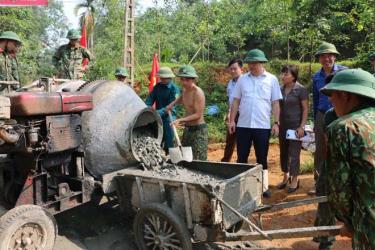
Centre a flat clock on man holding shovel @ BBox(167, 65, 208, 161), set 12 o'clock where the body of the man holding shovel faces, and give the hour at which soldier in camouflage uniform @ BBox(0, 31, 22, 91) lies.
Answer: The soldier in camouflage uniform is roughly at 2 o'clock from the man holding shovel.

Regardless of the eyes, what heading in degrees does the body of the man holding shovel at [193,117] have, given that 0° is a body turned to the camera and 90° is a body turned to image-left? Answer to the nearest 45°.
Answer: approximately 45°

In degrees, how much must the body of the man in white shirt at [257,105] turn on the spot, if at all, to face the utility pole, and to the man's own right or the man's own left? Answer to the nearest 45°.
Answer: approximately 135° to the man's own right

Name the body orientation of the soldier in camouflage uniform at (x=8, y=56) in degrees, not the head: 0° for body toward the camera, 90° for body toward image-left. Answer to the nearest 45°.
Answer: approximately 315°

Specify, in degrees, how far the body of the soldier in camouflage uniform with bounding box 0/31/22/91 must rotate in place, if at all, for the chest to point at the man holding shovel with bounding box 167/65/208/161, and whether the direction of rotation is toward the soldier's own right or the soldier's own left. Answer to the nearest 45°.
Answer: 0° — they already face them

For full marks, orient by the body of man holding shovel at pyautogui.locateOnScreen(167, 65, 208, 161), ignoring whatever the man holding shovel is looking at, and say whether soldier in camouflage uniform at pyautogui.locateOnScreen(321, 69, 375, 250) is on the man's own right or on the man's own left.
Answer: on the man's own left

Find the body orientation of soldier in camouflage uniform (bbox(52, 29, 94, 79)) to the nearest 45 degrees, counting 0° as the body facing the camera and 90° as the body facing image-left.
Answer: approximately 0°

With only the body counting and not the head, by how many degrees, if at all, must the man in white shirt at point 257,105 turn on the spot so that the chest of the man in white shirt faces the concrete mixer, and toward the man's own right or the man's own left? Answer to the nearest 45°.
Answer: approximately 45° to the man's own right

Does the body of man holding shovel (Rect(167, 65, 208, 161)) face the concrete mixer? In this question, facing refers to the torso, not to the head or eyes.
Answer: yes

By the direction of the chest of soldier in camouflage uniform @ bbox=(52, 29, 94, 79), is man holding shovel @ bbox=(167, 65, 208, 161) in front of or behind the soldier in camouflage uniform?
in front

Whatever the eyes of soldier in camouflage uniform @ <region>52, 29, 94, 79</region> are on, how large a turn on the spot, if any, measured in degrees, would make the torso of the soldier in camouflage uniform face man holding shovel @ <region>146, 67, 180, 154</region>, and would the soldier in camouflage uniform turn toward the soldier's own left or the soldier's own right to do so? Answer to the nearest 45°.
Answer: approximately 45° to the soldier's own left
